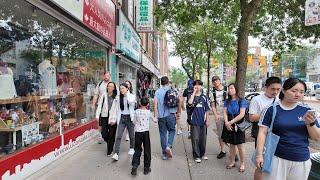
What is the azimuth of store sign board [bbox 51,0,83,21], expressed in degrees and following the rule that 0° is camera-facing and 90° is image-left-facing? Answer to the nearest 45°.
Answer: approximately 315°

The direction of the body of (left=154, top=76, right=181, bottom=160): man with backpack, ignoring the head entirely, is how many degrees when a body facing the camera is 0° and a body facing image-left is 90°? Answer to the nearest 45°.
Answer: approximately 180°

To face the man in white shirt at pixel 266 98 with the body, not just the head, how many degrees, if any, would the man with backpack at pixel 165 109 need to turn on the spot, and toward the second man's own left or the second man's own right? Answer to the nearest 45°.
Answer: approximately 135° to the second man's own right

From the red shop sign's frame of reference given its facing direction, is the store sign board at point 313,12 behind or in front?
in front

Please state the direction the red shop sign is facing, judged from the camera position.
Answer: facing the viewer and to the right of the viewer

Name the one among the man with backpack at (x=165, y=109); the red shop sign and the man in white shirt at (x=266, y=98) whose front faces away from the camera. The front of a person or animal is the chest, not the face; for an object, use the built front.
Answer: the man with backpack
